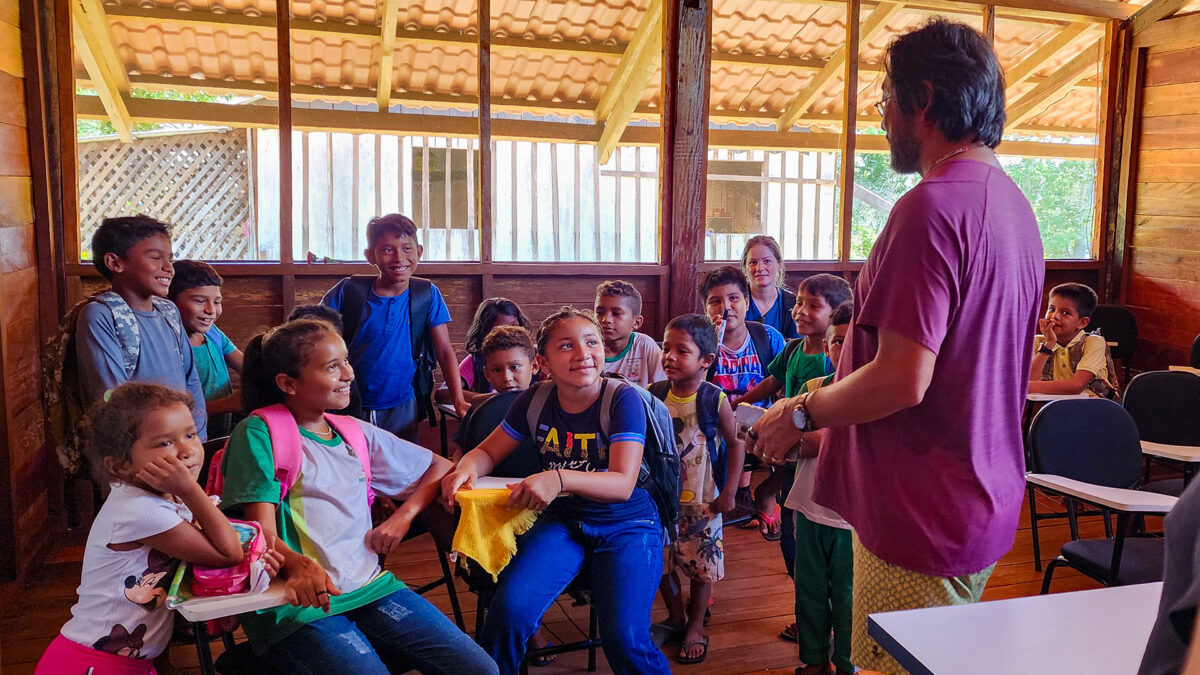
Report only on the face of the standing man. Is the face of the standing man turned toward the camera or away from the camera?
away from the camera

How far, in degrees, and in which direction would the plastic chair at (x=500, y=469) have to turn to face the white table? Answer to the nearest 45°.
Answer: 0° — it already faces it

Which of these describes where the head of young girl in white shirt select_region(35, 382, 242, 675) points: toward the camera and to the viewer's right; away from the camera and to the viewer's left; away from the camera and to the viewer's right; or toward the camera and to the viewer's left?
toward the camera and to the viewer's right

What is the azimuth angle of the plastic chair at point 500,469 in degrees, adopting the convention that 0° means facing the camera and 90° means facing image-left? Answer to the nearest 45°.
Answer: approximately 315°

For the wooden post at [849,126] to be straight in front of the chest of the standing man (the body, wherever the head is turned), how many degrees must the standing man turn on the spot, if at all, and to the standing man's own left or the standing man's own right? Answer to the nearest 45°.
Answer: approximately 45° to the standing man's own right

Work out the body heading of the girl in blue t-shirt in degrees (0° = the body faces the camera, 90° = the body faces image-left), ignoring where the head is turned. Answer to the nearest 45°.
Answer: approximately 0°

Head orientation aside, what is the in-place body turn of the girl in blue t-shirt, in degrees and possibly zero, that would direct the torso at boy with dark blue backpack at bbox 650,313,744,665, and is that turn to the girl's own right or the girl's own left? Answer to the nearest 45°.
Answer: approximately 135° to the girl's own left

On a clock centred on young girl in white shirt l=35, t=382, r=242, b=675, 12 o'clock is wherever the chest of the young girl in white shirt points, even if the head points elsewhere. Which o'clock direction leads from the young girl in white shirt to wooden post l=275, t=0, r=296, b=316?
The wooden post is roughly at 8 o'clock from the young girl in white shirt.

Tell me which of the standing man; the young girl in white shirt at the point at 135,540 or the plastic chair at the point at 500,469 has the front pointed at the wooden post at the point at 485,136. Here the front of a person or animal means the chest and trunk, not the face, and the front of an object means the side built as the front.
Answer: the standing man

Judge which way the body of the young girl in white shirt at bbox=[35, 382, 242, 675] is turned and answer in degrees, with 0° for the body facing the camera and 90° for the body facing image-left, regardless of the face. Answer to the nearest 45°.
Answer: approximately 315°

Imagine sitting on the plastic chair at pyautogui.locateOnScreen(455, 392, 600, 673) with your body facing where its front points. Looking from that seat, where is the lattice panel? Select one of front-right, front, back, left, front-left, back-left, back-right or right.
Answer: back

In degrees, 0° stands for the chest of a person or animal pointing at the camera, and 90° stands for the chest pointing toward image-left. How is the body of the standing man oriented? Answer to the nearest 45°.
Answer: approximately 135°

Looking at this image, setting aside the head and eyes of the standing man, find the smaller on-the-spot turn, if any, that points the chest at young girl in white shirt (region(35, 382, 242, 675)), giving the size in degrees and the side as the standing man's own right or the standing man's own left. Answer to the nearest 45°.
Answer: approximately 45° to the standing man's own left

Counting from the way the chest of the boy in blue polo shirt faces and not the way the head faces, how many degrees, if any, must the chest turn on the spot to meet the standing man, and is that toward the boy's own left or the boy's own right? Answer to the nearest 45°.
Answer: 0° — they already face them
